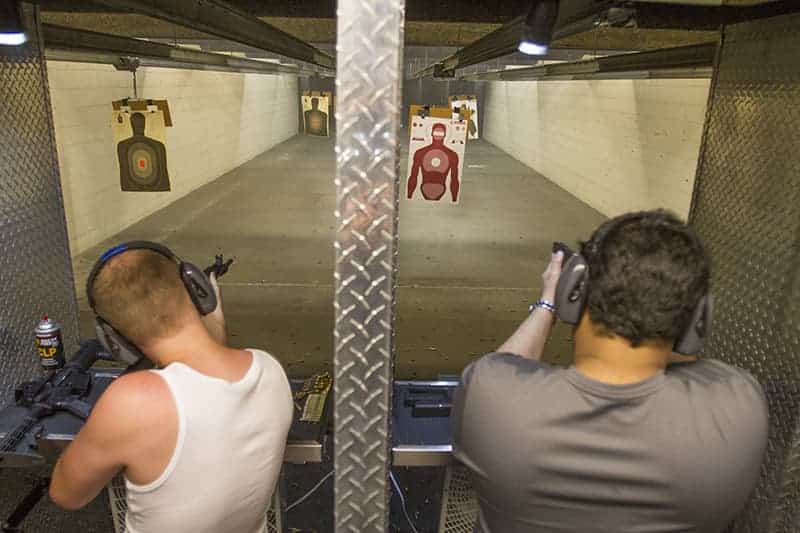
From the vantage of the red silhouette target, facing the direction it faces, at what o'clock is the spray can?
The spray can is roughly at 1 o'clock from the red silhouette target.

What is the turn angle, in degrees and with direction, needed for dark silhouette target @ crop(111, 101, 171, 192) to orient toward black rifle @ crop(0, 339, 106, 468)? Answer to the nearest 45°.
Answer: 0° — it already faces it

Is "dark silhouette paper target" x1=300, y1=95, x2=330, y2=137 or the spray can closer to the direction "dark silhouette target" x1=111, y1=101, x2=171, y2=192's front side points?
the spray can

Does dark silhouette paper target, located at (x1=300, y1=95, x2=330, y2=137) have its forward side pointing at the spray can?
yes

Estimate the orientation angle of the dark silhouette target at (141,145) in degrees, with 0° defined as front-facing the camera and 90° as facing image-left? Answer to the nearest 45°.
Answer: approximately 0°

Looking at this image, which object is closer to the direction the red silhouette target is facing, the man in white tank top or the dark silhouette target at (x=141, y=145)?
the man in white tank top

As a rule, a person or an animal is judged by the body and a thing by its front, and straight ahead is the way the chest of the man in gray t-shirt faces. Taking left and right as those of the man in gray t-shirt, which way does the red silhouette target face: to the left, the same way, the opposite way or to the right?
the opposite way

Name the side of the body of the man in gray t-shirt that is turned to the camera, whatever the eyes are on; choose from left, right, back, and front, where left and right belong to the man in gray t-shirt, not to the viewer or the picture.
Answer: back

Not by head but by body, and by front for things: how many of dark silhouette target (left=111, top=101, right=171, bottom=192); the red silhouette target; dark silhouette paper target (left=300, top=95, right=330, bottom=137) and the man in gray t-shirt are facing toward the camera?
3
